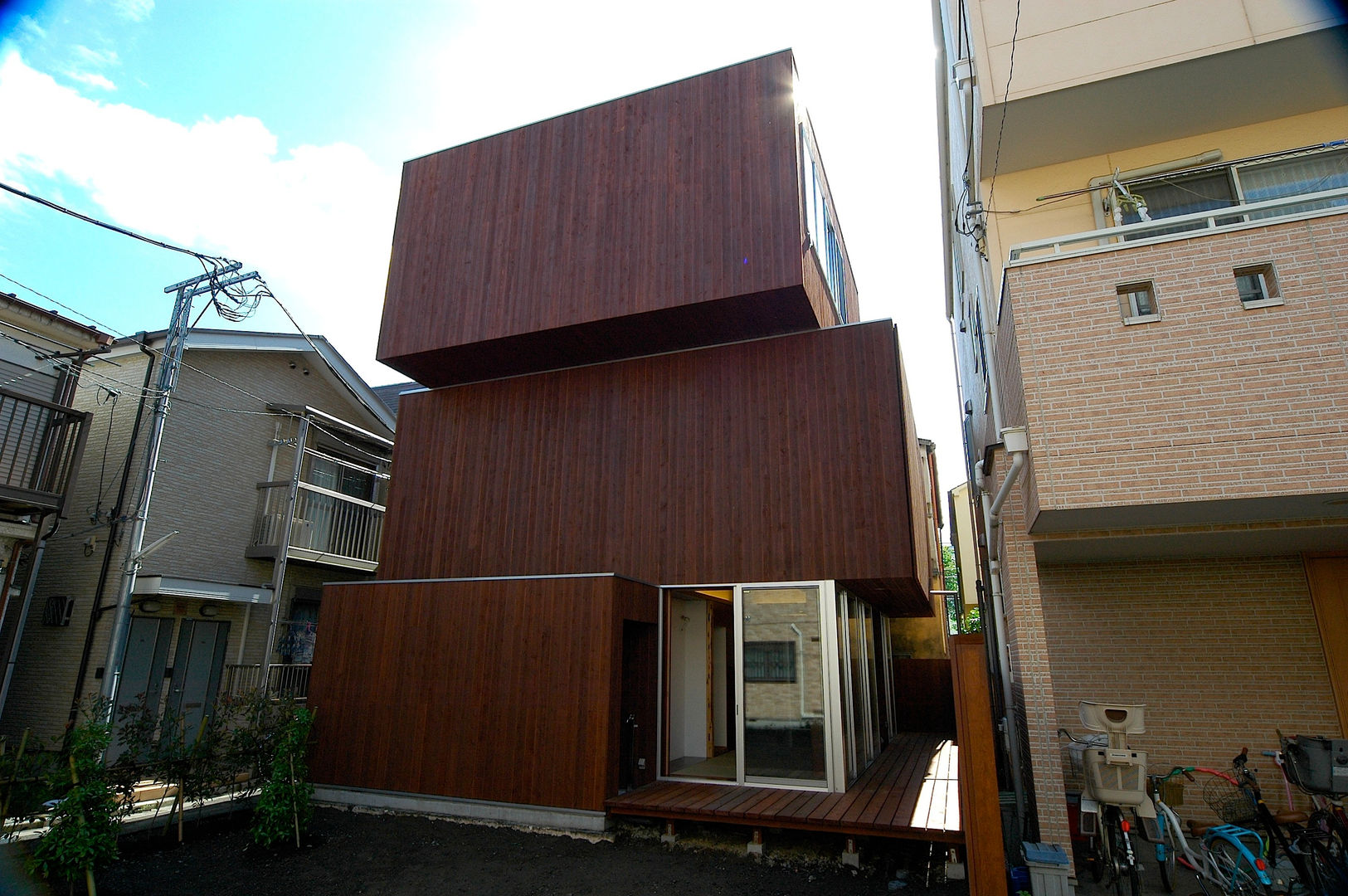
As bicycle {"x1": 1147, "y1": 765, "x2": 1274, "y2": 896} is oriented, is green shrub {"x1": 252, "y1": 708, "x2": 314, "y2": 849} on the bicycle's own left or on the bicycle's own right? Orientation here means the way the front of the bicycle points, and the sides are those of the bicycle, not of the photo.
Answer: on the bicycle's own left

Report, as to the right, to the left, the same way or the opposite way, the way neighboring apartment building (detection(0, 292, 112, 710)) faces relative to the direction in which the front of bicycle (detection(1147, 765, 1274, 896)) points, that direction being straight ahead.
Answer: to the right

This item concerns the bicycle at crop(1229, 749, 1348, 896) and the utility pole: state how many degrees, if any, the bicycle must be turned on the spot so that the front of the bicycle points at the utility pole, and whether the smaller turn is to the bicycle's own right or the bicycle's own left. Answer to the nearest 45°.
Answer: approximately 45° to the bicycle's own left

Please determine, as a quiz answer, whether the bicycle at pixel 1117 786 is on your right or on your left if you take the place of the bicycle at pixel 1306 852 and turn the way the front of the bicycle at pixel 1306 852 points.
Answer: on your left

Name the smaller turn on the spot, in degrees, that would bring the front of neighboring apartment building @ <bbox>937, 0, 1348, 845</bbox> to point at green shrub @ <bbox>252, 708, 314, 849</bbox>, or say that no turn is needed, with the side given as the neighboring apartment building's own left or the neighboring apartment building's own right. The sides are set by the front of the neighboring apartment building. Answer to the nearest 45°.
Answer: approximately 45° to the neighboring apartment building's own right
